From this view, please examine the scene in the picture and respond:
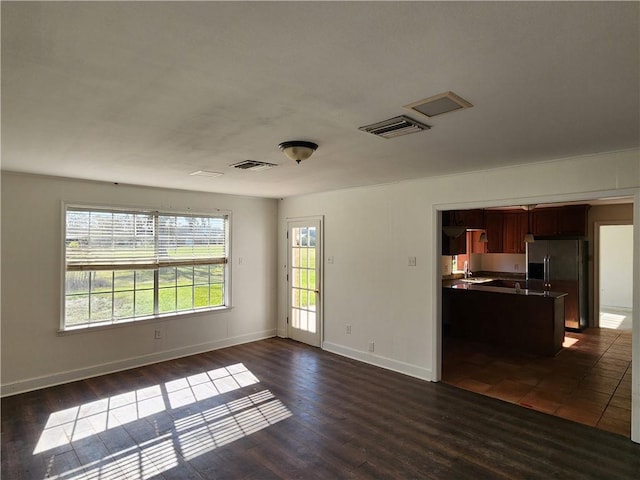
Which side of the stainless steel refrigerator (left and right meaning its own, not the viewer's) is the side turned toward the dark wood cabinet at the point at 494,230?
right

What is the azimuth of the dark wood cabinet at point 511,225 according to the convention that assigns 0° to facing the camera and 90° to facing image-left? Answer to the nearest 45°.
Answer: approximately 0°

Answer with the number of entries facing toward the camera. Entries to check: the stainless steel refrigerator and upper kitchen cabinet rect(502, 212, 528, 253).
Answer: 2

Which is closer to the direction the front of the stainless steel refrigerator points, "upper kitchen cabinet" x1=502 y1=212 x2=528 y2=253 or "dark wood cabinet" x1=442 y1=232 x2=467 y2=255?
the dark wood cabinet

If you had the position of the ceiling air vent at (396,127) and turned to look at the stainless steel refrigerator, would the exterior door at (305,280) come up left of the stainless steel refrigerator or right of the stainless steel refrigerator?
left

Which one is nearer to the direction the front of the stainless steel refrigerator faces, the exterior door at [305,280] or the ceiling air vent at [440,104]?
the ceiling air vent

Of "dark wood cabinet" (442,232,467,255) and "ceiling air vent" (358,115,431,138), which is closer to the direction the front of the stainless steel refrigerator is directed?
the ceiling air vent

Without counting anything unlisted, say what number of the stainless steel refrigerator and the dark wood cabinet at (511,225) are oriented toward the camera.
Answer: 2
